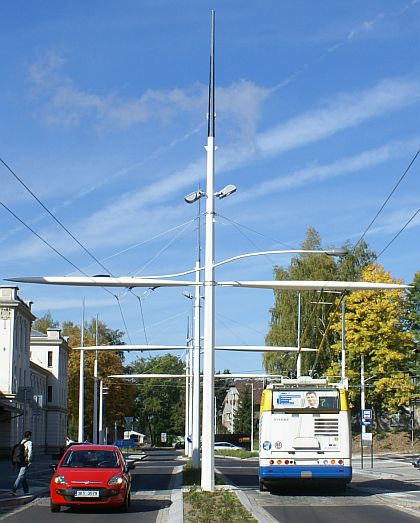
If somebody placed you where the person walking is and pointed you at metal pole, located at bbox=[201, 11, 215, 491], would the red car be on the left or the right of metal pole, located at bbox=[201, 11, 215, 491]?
right

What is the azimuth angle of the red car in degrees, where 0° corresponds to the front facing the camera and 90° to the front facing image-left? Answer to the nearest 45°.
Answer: approximately 0°

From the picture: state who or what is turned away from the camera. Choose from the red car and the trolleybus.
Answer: the trolleybus

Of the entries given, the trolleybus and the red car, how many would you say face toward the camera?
1

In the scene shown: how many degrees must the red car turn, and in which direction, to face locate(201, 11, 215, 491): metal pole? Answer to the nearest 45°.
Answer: approximately 135° to its left

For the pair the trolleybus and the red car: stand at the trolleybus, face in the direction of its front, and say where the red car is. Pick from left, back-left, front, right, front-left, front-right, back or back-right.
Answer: back-left

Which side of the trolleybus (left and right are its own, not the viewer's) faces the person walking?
left

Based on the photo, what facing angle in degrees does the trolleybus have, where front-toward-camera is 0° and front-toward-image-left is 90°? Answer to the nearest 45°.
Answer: approximately 180°

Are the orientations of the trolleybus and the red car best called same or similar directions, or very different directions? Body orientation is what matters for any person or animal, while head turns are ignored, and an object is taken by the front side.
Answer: very different directions

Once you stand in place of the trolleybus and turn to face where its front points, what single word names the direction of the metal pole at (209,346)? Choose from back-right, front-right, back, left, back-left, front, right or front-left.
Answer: back-left

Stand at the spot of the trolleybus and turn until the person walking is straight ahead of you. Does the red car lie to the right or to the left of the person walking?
left
